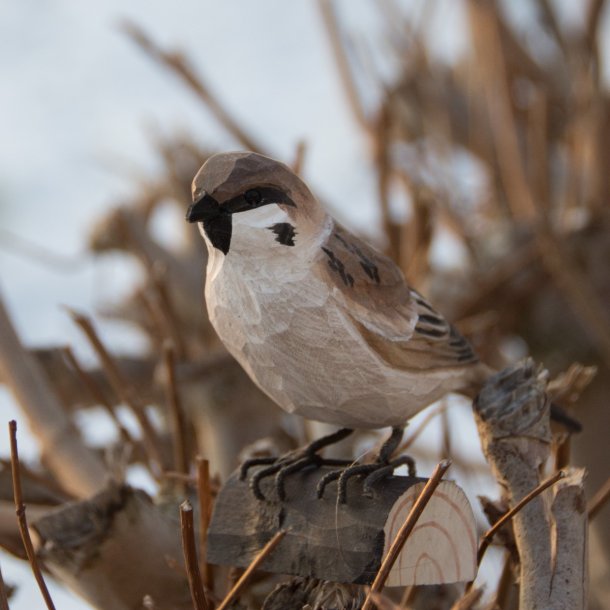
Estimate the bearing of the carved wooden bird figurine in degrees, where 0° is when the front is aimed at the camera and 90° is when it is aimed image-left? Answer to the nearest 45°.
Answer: approximately 45°
